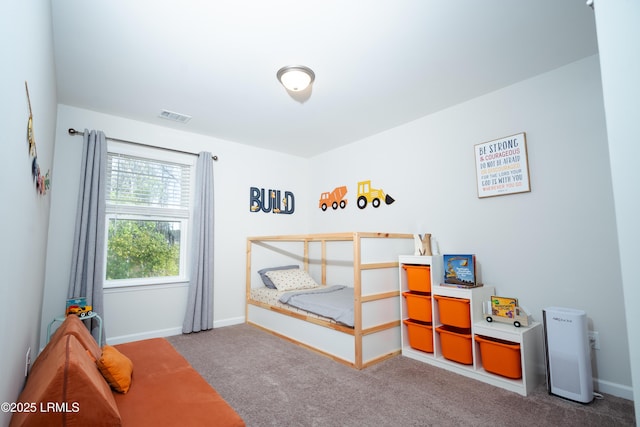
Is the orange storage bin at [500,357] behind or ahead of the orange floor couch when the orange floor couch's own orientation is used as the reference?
ahead

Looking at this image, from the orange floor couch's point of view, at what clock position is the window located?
The window is roughly at 9 o'clock from the orange floor couch.

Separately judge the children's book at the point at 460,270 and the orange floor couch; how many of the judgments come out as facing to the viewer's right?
1

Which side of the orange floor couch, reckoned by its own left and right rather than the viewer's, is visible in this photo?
right

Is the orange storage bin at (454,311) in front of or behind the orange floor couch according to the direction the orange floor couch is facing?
in front

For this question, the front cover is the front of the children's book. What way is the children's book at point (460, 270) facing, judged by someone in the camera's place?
facing the viewer and to the left of the viewer

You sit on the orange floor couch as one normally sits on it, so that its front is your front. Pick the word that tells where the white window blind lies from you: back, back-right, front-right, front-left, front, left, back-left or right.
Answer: left

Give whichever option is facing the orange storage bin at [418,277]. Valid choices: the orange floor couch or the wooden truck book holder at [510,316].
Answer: the orange floor couch

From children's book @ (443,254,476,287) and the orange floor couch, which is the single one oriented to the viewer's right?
the orange floor couch
